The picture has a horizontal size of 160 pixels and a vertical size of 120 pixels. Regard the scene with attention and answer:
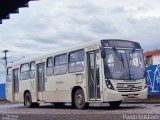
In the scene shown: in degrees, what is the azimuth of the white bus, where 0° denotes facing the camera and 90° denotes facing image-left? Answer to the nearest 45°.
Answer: approximately 315°

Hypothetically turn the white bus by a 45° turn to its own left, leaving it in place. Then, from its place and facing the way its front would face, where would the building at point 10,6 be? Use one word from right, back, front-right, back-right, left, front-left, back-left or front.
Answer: back-right
